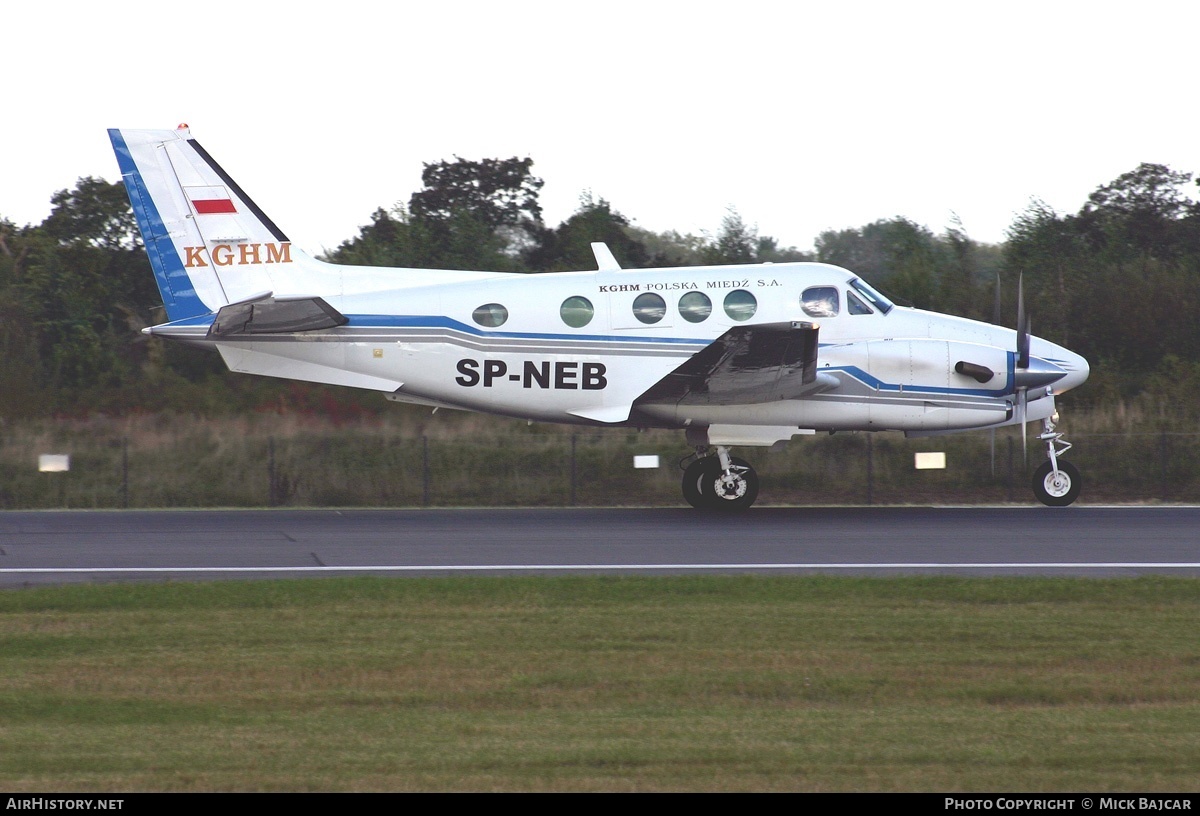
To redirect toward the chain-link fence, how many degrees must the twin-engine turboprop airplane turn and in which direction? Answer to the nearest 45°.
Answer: approximately 90° to its left

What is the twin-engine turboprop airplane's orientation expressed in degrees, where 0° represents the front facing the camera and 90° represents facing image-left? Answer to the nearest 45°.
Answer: approximately 270°

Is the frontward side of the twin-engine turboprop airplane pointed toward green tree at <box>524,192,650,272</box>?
no
